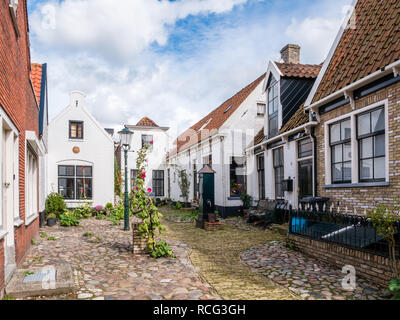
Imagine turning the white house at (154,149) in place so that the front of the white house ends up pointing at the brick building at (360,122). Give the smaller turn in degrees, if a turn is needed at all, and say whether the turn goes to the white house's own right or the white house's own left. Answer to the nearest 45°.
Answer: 0° — it already faces it

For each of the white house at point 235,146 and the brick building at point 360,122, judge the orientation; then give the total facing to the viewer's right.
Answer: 0

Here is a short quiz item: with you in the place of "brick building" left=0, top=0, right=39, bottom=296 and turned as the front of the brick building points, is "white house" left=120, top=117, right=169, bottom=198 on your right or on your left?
on your left

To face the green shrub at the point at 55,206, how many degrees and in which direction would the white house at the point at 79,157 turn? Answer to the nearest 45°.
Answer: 0° — it already faces it

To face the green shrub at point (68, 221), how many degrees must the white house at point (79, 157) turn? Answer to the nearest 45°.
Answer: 0° — it already faces it

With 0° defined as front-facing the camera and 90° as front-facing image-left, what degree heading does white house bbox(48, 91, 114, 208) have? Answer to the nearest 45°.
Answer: approximately 0°
